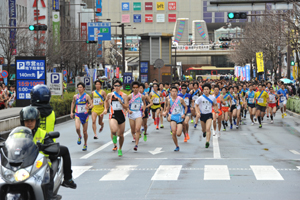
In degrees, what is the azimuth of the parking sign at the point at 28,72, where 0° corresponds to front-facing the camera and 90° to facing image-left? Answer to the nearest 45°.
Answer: approximately 0°

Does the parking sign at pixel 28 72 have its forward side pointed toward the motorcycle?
yes

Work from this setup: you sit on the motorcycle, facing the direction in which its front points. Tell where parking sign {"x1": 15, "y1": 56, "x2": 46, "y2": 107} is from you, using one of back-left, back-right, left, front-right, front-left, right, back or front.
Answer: back-right
